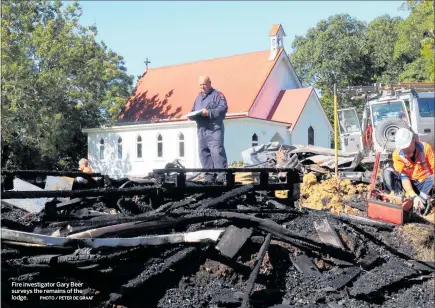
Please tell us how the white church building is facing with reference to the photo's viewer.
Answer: facing the viewer and to the right of the viewer

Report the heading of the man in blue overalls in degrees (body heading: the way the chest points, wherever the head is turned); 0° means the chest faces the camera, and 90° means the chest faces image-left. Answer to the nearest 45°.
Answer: approximately 45°

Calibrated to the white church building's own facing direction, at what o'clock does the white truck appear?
The white truck is roughly at 1 o'clock from the white church building.

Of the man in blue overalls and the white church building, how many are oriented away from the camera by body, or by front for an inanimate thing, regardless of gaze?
0

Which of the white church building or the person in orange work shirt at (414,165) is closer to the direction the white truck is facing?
the white church building

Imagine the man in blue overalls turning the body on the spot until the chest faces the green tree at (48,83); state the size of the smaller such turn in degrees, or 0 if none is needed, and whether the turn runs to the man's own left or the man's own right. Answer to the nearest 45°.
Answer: approximately 90° to the man's own right

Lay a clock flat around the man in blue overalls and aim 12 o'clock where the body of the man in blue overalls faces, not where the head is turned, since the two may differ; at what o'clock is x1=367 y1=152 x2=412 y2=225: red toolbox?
The red toolbox is roughly at 9 o'clock from the man in blue overalls.
